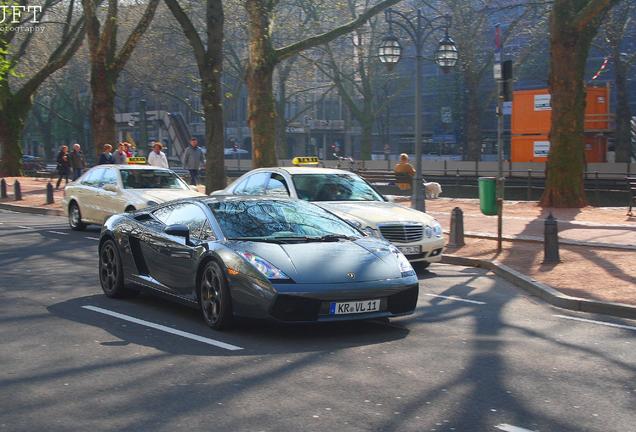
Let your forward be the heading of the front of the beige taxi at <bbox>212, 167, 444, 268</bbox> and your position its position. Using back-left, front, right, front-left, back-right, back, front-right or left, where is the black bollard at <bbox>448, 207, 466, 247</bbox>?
left

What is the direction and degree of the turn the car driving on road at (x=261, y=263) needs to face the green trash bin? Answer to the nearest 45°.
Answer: approximately 90° to its left

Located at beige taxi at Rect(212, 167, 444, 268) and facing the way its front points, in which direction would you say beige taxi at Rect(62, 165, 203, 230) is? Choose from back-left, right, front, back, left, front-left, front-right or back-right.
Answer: back

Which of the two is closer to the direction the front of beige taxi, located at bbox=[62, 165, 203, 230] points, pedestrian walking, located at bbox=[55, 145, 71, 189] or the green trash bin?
the green trash bin

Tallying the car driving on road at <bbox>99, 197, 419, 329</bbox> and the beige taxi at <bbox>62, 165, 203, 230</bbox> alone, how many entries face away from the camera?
0

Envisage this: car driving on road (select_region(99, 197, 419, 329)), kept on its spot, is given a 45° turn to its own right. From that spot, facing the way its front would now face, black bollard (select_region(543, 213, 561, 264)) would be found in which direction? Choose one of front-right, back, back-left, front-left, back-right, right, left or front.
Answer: back-left

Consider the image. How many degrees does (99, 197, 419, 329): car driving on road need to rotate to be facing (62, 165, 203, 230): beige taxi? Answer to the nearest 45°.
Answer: approximately 135° to its left

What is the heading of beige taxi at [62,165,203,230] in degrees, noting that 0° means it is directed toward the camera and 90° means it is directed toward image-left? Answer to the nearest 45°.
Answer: approximately 315°

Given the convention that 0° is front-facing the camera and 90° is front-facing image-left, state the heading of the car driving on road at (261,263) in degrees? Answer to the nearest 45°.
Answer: approximately 315°

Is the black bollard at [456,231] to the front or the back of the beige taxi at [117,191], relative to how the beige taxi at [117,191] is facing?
to the front

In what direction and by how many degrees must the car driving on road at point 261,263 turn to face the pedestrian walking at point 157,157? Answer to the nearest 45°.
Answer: approximately 135° to its left

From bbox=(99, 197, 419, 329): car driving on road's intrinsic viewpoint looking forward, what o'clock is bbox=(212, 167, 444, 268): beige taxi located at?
The beige taxi is roughly at 8 o'clock from the car driving on road.

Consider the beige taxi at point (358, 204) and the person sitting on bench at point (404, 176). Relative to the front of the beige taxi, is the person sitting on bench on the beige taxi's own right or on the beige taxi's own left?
on the beige taxi's own left
